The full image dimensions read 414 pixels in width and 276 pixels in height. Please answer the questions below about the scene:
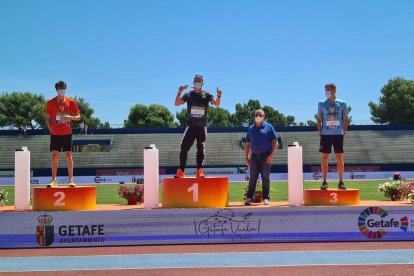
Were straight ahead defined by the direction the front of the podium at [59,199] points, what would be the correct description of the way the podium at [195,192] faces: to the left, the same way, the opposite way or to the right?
the same way

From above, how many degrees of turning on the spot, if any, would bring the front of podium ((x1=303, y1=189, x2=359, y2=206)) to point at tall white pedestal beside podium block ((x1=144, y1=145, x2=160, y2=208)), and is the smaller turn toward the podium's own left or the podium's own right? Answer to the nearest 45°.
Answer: approximately 90° to the podium's own right

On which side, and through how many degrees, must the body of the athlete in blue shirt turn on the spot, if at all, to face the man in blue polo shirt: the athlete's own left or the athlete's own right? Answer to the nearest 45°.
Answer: approximately 90° to the athlete's own right

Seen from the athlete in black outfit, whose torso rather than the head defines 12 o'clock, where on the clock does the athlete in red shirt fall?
The athlete in red shirt is roughly at 3 o'clock from the athlete in black outfit.

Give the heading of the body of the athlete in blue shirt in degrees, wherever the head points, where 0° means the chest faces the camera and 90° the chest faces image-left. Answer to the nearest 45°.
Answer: approximately 0°

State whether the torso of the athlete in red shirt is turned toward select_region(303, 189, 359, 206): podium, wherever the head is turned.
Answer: no

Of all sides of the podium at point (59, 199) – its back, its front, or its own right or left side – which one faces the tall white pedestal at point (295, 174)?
left

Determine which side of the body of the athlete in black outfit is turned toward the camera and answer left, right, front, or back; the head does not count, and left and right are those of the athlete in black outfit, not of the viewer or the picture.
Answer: front

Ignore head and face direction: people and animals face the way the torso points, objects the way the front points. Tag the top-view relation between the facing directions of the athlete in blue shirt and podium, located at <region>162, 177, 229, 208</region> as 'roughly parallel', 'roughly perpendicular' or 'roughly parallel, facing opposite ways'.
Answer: roughly parallel

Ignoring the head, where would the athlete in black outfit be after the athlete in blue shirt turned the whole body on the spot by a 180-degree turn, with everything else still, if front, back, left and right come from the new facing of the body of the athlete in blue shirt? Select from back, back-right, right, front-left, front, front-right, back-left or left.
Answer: left

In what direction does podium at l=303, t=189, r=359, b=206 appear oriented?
toward the camera

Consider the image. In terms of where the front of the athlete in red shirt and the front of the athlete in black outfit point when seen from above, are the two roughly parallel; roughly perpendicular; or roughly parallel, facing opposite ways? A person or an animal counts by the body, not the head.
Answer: roughly parallel

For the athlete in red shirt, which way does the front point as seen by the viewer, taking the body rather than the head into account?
toward the camera
